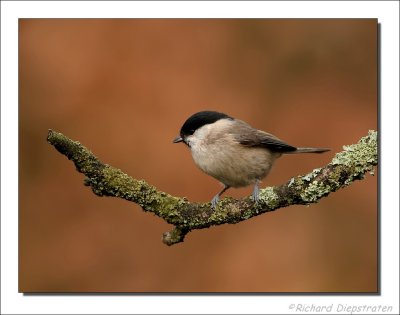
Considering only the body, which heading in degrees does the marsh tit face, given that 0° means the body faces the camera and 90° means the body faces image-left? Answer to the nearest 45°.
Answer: approximately 90°
